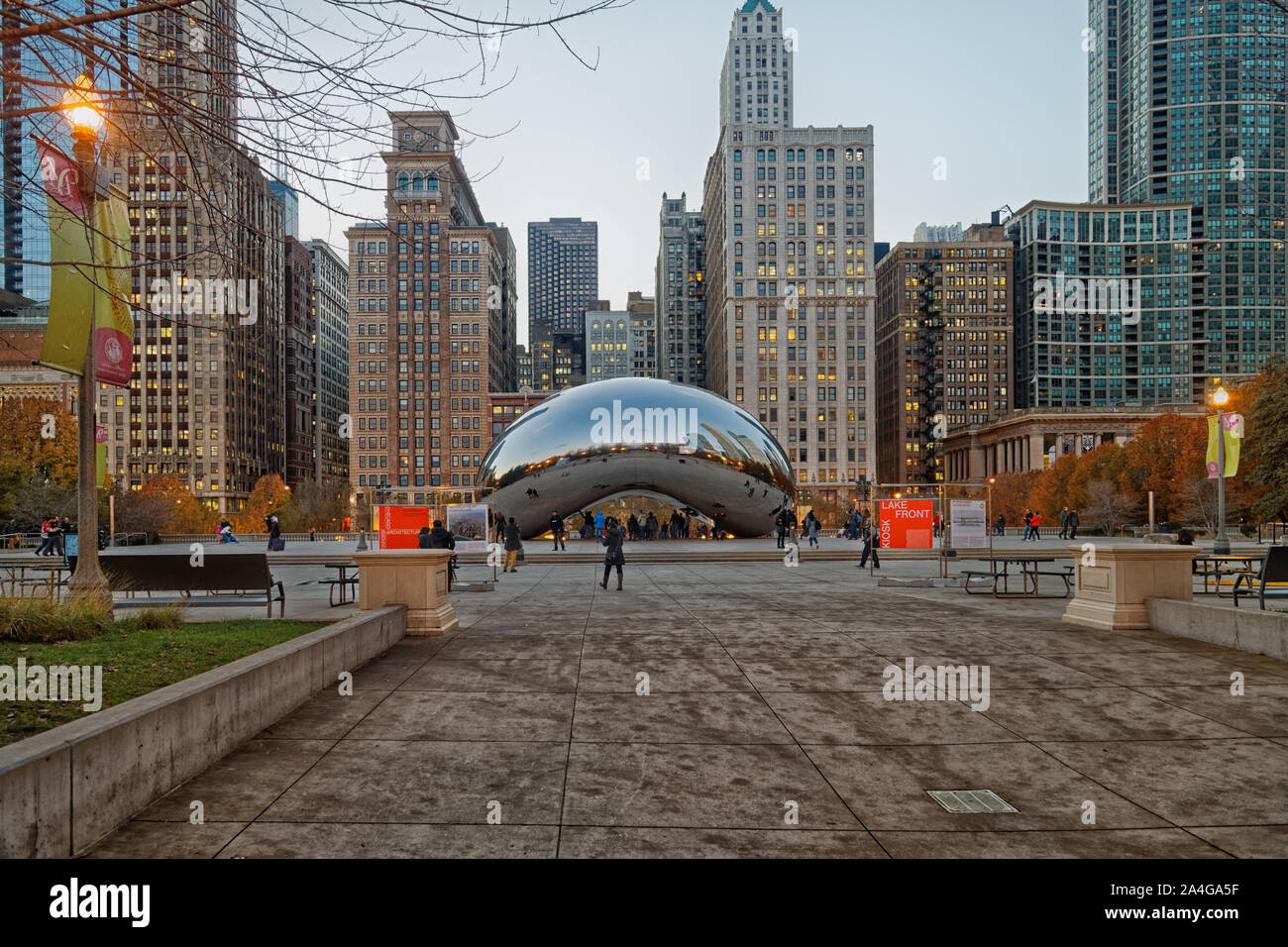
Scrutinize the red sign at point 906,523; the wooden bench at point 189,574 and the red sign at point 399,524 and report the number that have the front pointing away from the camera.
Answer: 1

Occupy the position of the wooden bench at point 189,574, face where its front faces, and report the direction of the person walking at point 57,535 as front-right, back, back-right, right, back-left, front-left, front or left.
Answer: front

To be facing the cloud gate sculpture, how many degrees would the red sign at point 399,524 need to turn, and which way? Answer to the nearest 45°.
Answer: approximately 135° to its left

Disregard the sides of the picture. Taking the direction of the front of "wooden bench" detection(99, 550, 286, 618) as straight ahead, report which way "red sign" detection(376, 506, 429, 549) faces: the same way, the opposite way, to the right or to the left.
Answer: the opposite way

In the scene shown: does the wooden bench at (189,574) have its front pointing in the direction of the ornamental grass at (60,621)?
no

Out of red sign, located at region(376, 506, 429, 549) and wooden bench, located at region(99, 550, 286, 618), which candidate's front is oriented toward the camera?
the red sign

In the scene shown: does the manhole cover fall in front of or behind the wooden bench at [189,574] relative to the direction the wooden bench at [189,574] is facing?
behind

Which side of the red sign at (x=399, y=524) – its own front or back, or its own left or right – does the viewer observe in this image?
front

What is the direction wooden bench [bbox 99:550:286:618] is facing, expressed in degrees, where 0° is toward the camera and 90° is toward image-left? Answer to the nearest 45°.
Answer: approximately 180°

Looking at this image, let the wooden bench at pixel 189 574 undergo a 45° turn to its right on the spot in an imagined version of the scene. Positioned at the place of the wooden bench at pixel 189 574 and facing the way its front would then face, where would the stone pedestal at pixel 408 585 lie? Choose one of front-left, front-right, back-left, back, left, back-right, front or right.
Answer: right

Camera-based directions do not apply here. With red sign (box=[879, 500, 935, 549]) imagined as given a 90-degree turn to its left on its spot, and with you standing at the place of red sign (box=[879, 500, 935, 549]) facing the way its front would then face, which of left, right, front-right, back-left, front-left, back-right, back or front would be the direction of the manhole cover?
right

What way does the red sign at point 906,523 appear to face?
toward the camera

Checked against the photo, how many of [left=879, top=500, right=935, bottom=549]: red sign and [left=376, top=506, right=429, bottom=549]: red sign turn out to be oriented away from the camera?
0

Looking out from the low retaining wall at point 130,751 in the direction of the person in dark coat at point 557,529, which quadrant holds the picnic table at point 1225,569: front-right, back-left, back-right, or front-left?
front-right

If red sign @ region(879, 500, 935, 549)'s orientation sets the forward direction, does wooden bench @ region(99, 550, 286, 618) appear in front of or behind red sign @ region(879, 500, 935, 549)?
in front
